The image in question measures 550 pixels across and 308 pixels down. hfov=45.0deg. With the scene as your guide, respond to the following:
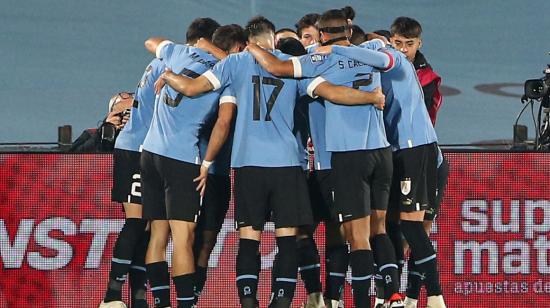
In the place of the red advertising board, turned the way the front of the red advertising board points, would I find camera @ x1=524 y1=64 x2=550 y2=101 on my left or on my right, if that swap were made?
on my left

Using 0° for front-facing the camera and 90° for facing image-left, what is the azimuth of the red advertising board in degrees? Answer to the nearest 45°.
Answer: approximately 0°
